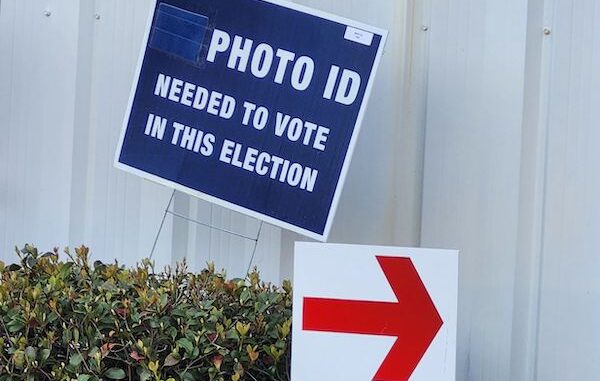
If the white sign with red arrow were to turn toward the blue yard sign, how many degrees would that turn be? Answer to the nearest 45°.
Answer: approximately 135° to its right

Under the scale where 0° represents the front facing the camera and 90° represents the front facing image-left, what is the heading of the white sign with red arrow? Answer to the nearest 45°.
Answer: approximately 0°

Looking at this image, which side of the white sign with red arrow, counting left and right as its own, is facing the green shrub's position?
right
